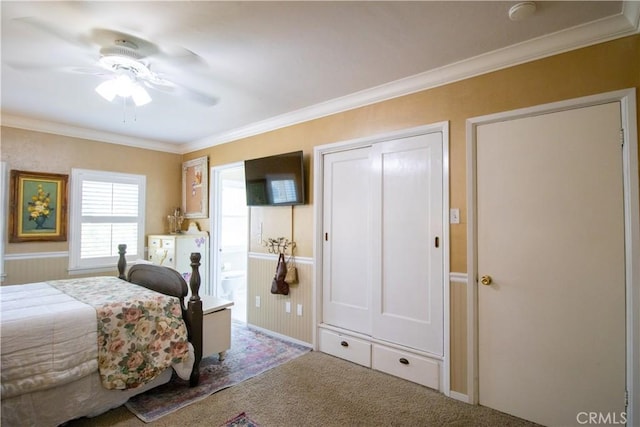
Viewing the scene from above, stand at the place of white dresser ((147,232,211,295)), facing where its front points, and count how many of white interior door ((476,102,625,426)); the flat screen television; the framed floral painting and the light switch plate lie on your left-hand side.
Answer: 3

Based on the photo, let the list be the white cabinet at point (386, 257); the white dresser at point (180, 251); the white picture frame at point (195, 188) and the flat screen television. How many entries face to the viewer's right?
0

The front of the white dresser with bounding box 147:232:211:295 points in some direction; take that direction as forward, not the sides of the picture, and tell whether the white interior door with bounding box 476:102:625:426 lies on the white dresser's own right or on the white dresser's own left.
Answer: on the white dresser's own left

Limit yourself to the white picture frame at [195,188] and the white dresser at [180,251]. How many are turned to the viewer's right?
0

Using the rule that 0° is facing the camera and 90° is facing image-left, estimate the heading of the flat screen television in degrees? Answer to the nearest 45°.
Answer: approximately 45°

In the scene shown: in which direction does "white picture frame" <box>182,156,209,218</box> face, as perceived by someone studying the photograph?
facing the viewer and to the left of the viewer

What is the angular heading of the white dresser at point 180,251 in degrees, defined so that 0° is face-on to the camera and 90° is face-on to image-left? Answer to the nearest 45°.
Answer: approximately 45°

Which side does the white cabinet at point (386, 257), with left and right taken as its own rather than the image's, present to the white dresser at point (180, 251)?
right

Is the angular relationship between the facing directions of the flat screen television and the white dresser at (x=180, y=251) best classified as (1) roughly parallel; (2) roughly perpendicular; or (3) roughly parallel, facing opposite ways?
roughly parallel

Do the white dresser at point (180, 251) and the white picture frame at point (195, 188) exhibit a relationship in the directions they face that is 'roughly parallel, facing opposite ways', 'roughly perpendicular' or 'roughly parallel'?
roughly parallel

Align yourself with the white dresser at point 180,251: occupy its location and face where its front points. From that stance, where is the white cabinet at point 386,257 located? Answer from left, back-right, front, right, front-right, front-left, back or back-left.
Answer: left
